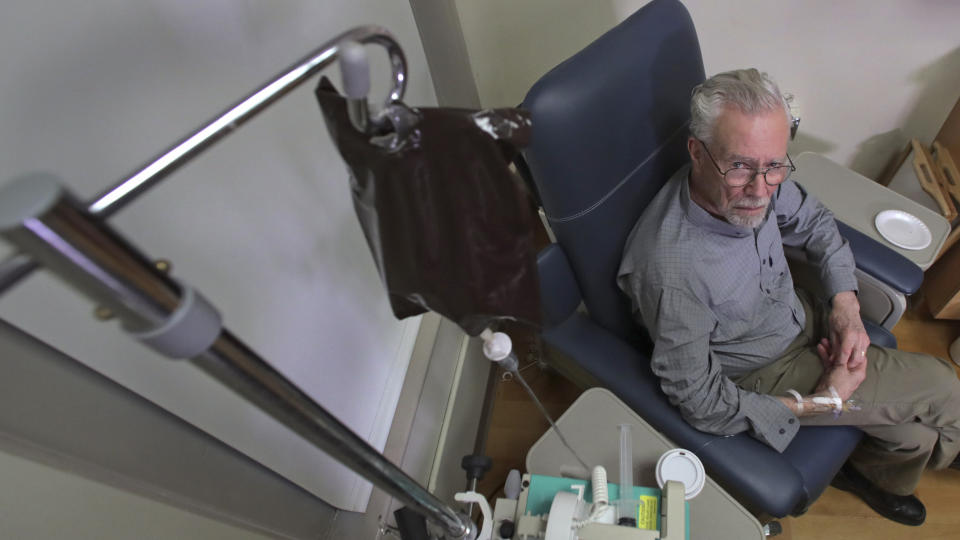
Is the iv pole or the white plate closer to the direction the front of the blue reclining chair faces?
the white plate

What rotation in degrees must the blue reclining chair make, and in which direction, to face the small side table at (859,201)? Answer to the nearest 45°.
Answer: approximately 90° to its left

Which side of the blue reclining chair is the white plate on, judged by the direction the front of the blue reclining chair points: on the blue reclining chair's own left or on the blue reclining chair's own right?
on the blue reclining chair's own left

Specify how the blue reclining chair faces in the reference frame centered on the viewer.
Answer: facing the viewer and to the right of the viewer

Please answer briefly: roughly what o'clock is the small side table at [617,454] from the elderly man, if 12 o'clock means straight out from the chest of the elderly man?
The small side table is roughly at 2 o'clock from the elderly man.

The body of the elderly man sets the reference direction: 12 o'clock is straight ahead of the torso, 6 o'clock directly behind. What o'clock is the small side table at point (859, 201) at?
The small side table is roughly at 8 o'clock from the elderly man.

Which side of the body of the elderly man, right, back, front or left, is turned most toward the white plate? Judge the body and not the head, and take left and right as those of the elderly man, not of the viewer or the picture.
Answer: left
